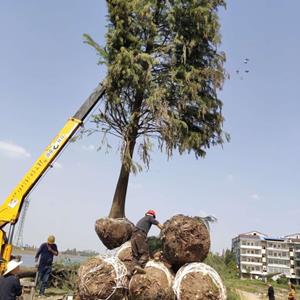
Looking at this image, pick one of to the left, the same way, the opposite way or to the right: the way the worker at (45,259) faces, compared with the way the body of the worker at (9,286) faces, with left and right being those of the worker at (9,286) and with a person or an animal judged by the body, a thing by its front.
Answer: to the right

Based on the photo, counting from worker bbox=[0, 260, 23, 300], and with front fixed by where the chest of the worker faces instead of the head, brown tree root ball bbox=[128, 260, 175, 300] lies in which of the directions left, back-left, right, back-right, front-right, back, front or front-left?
front-right

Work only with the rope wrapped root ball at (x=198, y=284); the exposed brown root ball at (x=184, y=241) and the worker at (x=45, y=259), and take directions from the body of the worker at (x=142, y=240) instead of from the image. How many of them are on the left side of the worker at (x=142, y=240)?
1

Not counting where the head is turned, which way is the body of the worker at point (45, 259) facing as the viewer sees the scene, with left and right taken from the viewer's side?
facing the viewer and to the right of the viewer

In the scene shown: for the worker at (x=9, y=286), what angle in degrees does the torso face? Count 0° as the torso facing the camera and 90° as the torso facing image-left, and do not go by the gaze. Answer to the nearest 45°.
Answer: approximately 225°

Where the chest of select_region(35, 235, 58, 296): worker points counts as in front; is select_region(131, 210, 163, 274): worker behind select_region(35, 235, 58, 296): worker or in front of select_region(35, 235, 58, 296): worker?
in front

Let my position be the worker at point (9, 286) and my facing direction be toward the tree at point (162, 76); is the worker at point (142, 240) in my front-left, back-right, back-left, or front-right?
front-right

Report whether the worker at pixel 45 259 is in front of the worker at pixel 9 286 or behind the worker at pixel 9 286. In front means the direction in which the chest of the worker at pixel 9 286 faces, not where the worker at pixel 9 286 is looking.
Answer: in front
